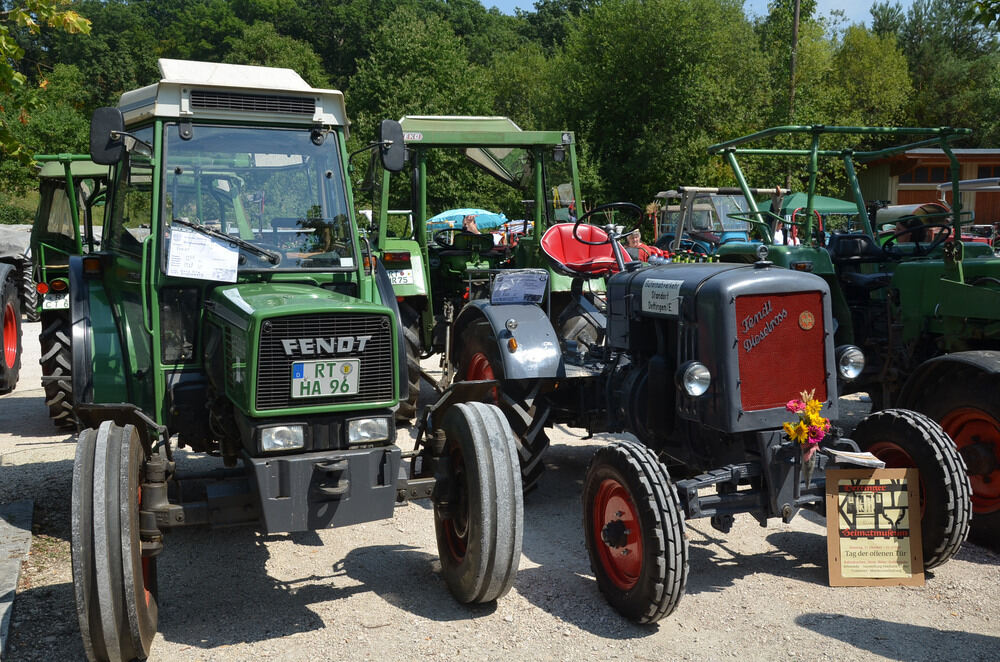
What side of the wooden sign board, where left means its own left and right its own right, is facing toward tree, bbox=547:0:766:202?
back

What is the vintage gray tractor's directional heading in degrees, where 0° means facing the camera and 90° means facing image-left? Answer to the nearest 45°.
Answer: approximately 315°

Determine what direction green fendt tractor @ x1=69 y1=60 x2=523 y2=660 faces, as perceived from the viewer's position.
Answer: facing the viewer and to the right of the viewer

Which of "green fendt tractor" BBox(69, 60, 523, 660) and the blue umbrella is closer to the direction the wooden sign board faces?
the green fendt tractor

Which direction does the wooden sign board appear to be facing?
toward the camera

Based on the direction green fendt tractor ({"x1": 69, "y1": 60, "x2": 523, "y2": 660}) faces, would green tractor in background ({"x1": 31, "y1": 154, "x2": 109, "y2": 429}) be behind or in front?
behind

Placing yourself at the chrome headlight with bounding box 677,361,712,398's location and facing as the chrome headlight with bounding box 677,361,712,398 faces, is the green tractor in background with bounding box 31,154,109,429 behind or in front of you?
behind

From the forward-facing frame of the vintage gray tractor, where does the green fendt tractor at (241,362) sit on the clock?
The green fendt tractor is roughly at 4 o'clock from the vintage gray tractor.

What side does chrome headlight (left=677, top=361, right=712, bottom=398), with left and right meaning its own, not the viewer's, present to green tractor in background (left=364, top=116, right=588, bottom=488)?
back

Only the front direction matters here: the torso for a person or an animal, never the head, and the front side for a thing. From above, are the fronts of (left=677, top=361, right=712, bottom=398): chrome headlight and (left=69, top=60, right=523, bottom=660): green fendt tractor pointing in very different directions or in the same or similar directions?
same or similar directions
